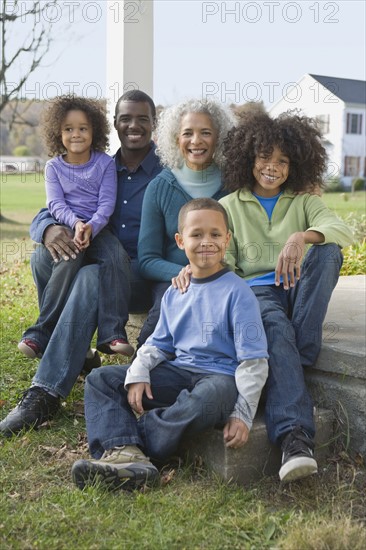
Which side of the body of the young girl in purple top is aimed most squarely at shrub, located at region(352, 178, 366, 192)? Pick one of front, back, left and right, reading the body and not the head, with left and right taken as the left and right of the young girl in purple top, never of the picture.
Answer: back

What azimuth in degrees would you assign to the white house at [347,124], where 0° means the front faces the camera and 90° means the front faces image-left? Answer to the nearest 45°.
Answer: approximately 315°

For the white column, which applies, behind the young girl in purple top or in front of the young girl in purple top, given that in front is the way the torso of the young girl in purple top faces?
behind

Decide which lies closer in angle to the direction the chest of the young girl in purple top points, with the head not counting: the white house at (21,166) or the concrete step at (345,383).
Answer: the concrete step

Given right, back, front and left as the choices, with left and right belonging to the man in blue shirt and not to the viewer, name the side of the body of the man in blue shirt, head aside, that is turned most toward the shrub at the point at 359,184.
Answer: back

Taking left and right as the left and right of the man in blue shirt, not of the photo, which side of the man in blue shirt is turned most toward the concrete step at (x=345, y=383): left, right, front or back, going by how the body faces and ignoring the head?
left

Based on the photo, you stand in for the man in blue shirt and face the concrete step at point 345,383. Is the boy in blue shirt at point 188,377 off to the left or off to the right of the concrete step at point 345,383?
right

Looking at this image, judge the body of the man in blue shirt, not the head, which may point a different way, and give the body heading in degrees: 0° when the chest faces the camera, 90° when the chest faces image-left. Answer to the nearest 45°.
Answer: approximately 45°

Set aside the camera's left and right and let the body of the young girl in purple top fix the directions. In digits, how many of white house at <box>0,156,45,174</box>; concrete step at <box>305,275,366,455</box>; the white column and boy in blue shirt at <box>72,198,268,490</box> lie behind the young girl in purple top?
2

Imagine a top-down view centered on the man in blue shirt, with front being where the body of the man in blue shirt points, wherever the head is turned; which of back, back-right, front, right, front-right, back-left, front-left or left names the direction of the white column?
back-right
